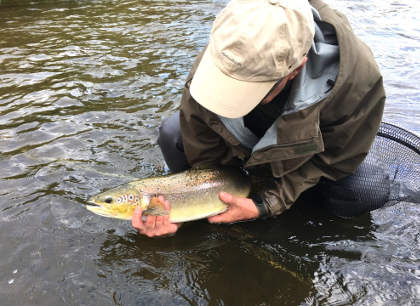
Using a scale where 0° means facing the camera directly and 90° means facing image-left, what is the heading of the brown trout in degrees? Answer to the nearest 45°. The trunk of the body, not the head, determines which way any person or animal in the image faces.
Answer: approximately 90°

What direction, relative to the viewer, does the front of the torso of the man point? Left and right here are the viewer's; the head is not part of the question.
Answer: facing the viewer and to the left of the viewer

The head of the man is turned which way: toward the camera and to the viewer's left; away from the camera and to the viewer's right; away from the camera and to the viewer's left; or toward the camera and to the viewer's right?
toward the camera and to the viewer's left
